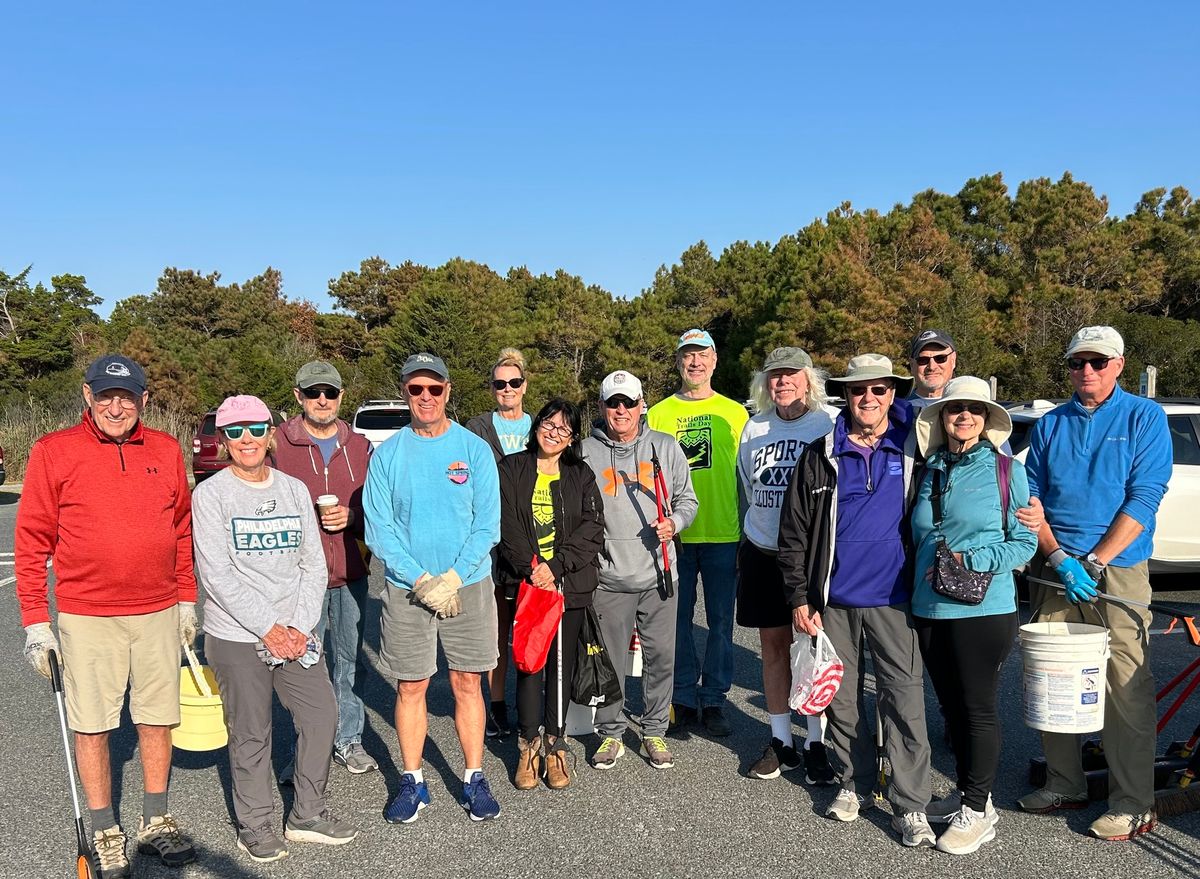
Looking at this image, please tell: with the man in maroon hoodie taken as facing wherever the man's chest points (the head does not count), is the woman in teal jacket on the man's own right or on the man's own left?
on the man's own left

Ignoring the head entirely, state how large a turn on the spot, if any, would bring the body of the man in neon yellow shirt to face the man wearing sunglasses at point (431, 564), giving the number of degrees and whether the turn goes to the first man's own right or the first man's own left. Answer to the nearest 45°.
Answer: approximately 45° to the first man's own right

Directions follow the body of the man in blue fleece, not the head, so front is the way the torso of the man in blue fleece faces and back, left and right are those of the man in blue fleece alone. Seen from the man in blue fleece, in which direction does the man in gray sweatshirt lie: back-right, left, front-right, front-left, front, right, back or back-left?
front-right

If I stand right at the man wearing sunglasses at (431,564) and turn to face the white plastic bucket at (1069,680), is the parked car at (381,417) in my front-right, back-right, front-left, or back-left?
back-left

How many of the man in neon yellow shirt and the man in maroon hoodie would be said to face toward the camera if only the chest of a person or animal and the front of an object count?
2

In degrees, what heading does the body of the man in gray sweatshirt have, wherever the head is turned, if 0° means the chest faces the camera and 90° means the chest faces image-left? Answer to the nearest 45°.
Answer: approximately 0°

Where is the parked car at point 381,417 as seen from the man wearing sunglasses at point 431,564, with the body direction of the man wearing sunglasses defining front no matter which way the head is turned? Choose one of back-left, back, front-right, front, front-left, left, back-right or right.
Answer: back

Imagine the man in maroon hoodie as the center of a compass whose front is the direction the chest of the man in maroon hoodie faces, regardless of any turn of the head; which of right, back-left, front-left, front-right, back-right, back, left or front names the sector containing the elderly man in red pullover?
front-right
